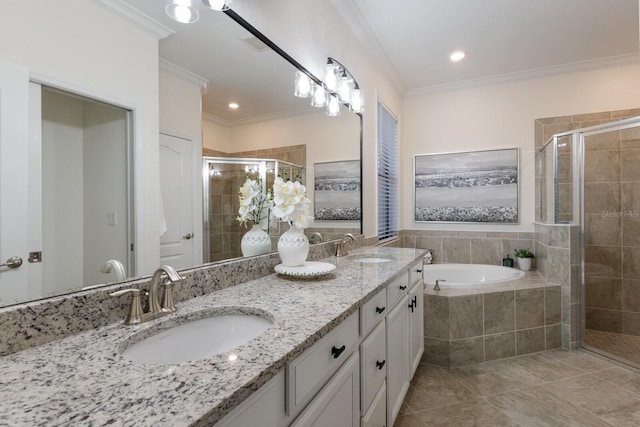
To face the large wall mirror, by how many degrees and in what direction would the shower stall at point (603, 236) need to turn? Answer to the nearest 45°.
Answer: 0° — it already faces it

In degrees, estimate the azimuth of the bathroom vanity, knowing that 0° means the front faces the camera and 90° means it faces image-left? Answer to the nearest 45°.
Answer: approximately 315°

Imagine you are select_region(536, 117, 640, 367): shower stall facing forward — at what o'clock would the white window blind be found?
The white window blind is roughly at 1 o'clock from the shower stall.

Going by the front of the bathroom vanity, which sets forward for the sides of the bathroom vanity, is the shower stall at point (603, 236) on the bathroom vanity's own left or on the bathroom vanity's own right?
on the bathroom vanity's own left

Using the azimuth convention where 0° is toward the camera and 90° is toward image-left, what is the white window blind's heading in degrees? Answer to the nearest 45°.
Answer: approximately 270°

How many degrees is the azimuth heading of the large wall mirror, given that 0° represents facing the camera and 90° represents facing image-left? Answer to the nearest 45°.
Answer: approximately 315°

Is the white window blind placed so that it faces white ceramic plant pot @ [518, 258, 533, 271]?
yes

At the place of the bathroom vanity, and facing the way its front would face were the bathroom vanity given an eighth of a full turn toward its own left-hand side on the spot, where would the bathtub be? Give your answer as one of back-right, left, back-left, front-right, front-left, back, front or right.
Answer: front-left
